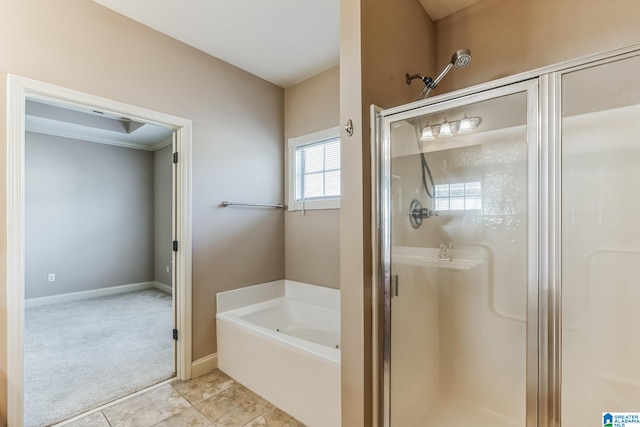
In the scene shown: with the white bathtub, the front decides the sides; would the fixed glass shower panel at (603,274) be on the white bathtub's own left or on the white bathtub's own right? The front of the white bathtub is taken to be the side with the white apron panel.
on the white bathtub's own left

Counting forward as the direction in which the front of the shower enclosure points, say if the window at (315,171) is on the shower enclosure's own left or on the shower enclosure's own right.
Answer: on the shower enclosure's own right

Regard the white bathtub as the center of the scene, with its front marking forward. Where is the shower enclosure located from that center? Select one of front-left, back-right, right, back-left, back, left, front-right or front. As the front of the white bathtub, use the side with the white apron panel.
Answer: left

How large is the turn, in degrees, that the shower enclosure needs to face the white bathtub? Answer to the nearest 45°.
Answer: approximately 45° to its right

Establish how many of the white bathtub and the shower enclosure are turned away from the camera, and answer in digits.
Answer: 0

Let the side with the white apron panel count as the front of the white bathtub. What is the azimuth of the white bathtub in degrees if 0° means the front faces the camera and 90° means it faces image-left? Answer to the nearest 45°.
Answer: approximately 45°

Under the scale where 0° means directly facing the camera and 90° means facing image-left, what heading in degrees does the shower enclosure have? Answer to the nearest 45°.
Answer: approximately 45°
